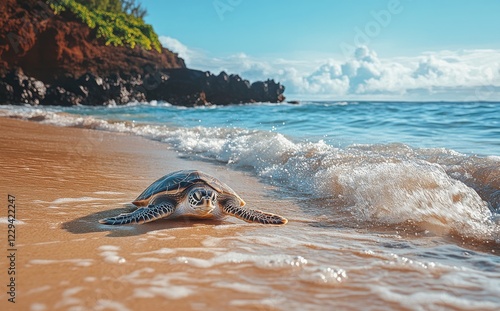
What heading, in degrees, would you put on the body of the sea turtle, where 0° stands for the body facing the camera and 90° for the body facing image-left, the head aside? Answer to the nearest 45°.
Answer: approximately 0°

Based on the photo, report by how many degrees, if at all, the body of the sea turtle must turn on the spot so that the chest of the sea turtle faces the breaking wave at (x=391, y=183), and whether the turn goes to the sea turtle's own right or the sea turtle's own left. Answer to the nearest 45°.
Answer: approximately 90° to the sea turtle's own left
